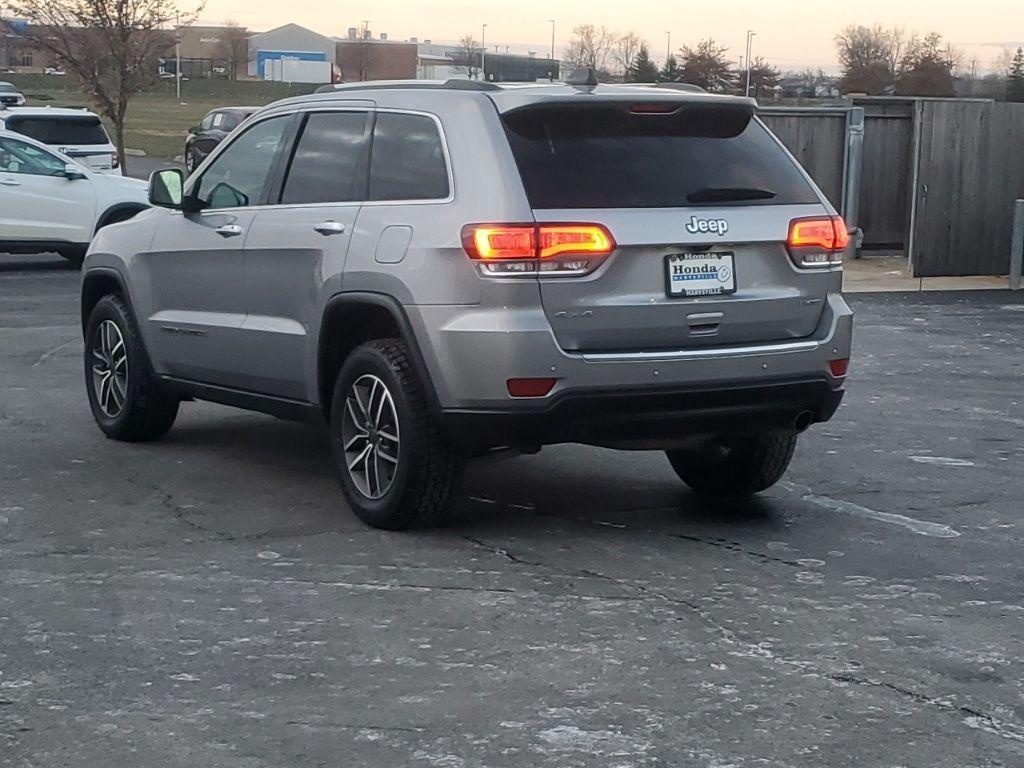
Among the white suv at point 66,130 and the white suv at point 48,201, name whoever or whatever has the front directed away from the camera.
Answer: the white suv at point 66,130

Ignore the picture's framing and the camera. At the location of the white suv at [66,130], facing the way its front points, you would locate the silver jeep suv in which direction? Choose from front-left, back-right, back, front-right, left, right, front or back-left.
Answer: back

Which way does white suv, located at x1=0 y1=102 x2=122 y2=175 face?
away from the camera

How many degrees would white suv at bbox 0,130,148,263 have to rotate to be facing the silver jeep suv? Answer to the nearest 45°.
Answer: approximately 90° to its right

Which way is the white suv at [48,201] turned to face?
to the viewer's right

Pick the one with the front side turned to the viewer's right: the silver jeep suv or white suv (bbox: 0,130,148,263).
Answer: the white suv

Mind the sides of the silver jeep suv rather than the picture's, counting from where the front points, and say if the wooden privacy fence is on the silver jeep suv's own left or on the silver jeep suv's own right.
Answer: on the silver jeep suv's own right

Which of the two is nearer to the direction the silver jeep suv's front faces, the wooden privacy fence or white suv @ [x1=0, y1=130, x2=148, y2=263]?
the white suv

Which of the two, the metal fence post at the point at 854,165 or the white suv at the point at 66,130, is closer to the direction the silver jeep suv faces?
the white suv

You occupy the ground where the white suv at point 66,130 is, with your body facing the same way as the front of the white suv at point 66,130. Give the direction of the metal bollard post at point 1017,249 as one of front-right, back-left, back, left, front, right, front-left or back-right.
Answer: back-right

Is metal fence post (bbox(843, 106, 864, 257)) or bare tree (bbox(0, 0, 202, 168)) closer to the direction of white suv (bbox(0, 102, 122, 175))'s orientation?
the bare tree

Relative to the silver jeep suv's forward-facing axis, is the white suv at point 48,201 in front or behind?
in front

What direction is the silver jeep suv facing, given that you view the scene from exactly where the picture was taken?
facing away from the viewer and to the left of the viewer

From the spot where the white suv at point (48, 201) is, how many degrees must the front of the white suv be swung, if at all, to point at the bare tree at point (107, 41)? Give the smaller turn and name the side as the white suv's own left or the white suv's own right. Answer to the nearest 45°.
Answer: approximately 90° to the white suv's own left

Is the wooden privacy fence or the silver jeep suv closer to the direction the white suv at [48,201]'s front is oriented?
the wooden privacy fence

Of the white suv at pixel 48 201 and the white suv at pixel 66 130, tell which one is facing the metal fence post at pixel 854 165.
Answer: the white suv at pixel 48 201

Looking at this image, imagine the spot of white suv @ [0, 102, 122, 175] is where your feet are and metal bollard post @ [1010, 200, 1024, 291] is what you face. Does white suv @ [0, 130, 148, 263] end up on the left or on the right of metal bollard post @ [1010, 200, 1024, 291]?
right
